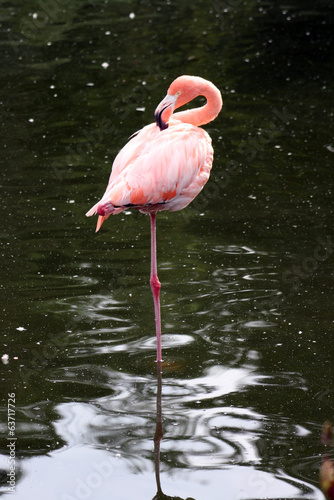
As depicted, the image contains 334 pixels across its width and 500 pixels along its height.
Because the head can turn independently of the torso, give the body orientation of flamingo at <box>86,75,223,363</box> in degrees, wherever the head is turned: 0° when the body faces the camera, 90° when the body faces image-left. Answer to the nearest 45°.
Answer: approximately 270°
